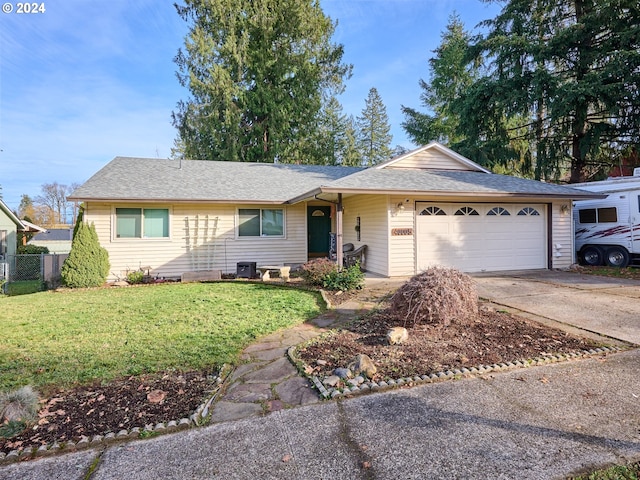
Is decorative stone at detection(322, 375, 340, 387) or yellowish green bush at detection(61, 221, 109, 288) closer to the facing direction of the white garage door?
the decorative stone

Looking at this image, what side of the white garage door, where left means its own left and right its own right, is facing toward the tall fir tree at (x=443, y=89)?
back

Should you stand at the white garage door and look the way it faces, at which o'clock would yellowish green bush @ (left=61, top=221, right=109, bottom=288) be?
The yellowish green bush is roughly at 2 o'clock from the white garage door.

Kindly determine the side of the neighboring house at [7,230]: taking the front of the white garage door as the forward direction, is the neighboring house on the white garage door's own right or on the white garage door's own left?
on the white garage door's own right

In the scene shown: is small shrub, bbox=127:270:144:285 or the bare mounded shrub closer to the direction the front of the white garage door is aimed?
the bare mounded shrub

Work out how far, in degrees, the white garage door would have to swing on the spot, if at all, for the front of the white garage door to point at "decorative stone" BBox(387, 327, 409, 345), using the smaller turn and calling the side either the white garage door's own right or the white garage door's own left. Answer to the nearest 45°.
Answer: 0° — it already faces it

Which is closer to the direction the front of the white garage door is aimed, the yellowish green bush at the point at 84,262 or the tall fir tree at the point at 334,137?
the yellowish green bush

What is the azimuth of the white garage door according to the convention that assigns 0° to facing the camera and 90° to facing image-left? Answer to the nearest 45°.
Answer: approximately 0°

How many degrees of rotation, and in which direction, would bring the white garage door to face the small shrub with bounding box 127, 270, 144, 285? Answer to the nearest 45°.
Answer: approximately 45° to its right

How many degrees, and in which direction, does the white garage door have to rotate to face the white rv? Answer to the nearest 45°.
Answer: approximately 135° to its left

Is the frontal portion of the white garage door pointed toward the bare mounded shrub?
yes

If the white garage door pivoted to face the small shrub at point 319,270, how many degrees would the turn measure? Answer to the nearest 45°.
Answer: approximately 45° to its right

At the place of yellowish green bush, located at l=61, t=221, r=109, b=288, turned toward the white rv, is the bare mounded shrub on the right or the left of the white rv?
right

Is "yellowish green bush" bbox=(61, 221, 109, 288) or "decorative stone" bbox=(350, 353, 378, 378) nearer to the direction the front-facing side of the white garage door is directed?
the decorative stone

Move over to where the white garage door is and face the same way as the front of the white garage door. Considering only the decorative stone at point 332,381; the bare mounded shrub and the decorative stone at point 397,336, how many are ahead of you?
3
